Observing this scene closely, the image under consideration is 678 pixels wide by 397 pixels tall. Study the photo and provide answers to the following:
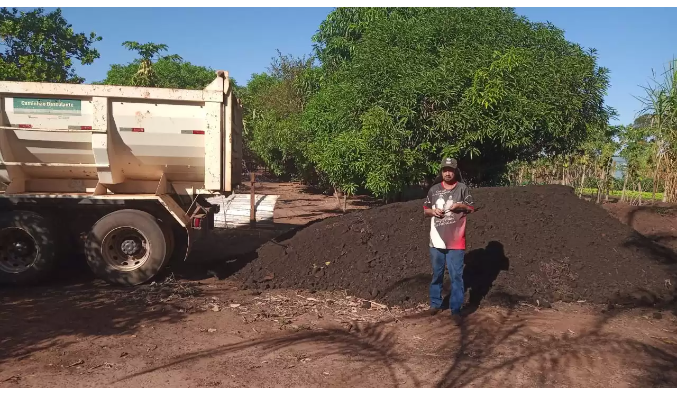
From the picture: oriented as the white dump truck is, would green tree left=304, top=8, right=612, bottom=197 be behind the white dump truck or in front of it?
behind

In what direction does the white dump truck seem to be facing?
to the viewer's left

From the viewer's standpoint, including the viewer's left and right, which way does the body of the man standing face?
facing the viewer

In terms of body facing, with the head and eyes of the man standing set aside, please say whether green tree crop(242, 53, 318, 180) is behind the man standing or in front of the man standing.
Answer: behind

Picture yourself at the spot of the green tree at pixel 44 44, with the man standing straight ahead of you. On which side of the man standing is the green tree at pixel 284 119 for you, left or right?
left

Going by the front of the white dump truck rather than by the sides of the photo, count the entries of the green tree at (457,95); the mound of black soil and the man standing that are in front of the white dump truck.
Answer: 0

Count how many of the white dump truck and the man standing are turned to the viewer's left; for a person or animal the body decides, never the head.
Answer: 1

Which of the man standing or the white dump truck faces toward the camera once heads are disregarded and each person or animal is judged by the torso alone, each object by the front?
the man standing

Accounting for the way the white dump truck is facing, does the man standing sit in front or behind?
behind

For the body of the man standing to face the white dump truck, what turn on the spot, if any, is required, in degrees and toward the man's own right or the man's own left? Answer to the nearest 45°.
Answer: approximately 90° to the man's own right

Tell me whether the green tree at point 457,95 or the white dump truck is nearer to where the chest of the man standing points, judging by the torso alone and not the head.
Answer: the white dump truck

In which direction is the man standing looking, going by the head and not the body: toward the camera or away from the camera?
toward the camera

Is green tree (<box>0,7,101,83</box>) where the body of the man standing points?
no

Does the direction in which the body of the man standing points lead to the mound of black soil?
no
